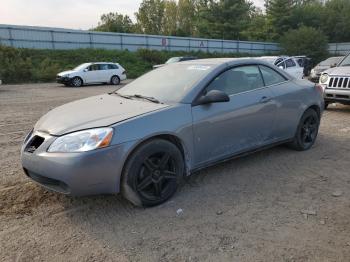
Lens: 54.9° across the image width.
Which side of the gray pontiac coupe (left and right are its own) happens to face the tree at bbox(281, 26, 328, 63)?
back

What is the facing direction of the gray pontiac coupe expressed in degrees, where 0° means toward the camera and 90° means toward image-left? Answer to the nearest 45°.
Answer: approximately 45°

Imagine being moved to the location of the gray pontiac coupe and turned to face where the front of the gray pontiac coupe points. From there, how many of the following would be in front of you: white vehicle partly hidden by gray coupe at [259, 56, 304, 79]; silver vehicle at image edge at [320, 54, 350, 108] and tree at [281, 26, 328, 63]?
0

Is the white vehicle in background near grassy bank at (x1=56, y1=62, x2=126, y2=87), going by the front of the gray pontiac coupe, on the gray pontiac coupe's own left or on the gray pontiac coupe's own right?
on the gray pontiac coupe's own right

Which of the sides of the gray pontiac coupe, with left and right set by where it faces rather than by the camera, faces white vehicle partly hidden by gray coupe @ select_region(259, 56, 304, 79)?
back

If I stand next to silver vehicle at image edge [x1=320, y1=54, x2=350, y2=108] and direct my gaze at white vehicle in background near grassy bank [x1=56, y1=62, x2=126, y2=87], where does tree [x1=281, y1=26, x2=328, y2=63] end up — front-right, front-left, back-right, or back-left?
front-right

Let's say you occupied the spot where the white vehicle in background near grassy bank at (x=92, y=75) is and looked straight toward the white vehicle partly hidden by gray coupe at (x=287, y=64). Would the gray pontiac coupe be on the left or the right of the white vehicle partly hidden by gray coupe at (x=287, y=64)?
right

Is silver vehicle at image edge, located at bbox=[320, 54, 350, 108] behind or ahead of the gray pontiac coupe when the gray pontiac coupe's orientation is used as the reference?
behind
